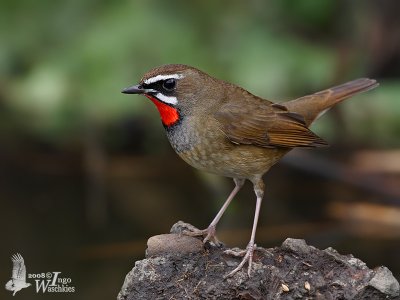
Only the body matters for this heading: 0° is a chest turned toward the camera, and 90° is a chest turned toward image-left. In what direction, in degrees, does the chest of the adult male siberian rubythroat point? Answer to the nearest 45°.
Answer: approximately 90°
